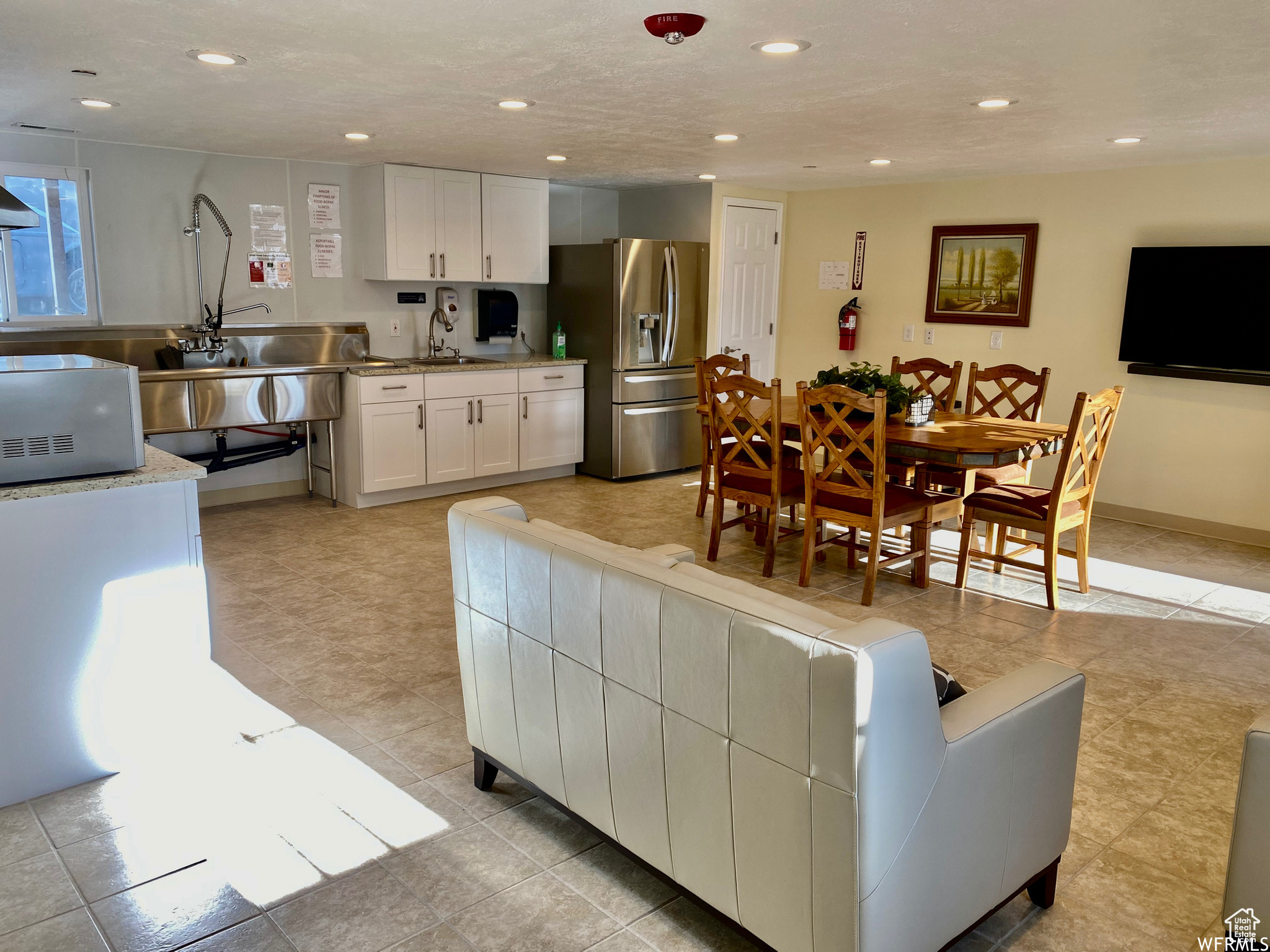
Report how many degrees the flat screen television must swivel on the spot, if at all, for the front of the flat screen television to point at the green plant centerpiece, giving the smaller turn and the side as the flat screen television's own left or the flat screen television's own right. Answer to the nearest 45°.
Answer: approximately 45° to the flat screen television's own right

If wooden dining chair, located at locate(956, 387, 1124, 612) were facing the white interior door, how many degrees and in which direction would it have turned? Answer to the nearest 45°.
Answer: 0° — it already faces it

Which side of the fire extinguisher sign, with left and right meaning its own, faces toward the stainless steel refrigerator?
right

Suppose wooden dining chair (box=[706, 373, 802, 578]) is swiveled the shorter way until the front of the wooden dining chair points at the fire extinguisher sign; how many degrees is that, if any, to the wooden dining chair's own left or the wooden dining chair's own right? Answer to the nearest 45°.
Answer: approximately 45° to the wooden dining chair's own left

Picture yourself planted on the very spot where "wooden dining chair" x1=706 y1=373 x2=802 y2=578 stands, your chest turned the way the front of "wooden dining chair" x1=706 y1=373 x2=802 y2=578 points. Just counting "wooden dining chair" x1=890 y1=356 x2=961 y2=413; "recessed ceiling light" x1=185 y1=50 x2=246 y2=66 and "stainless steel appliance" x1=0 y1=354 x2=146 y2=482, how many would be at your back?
2

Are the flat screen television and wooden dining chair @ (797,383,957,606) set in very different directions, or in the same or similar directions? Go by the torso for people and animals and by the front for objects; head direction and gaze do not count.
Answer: very different directions

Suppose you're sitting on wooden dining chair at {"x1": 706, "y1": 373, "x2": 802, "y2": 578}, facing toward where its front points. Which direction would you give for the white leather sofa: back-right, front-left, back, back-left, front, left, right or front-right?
back-right

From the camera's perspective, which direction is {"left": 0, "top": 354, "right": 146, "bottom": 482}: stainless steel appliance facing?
to the viewer's right

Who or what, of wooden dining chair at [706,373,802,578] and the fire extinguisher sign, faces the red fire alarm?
the fire extinguisher sign

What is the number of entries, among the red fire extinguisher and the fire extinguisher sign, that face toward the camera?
2

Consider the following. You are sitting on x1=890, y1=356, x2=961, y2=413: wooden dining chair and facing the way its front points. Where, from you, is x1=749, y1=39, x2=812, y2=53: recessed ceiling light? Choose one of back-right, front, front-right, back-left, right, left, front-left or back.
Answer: front-left

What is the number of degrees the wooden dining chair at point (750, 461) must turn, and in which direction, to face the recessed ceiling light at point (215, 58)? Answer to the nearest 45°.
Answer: approximately 180°

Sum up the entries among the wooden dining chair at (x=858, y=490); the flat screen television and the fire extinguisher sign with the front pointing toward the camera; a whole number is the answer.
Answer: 2

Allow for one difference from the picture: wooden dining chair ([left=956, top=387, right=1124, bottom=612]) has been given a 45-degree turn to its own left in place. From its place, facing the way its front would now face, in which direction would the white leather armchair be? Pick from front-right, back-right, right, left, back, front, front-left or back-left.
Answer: left
